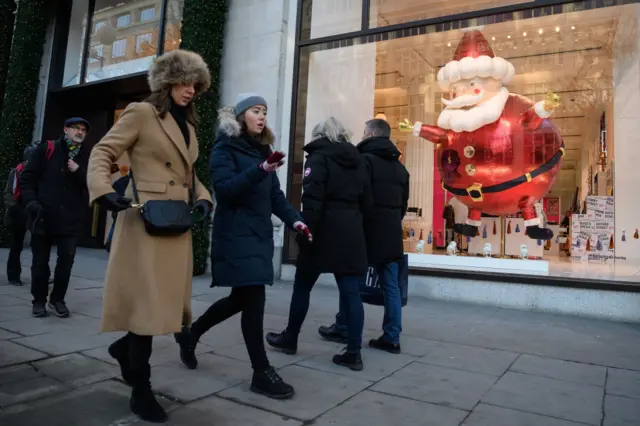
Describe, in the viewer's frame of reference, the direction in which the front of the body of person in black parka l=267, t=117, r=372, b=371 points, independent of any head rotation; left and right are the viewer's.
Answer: facing away from the viewer and to the left of the viewer

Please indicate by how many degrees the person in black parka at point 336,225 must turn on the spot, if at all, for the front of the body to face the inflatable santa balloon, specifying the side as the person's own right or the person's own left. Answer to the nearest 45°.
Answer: approximately 90° to the person's own right

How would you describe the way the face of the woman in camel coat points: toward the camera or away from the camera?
toward the camera

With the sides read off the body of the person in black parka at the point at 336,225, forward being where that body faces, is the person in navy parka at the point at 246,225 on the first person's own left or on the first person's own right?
on the first person's own left

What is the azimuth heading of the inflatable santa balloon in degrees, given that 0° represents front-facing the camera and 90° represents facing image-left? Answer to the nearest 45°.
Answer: approximately 45°

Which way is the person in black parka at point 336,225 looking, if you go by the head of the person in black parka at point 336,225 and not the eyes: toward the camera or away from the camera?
away from the camera

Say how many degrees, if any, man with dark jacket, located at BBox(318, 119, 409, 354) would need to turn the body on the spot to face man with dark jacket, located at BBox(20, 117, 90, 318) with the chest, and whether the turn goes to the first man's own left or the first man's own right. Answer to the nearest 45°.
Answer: approximately 45° to the first man's own left

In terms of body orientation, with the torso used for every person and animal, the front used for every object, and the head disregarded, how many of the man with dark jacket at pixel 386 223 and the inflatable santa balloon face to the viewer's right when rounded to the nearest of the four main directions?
0

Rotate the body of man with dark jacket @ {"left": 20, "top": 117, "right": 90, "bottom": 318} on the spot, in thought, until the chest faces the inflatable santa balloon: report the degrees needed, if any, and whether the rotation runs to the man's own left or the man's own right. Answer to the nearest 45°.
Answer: approximately 45° to the man's own left
